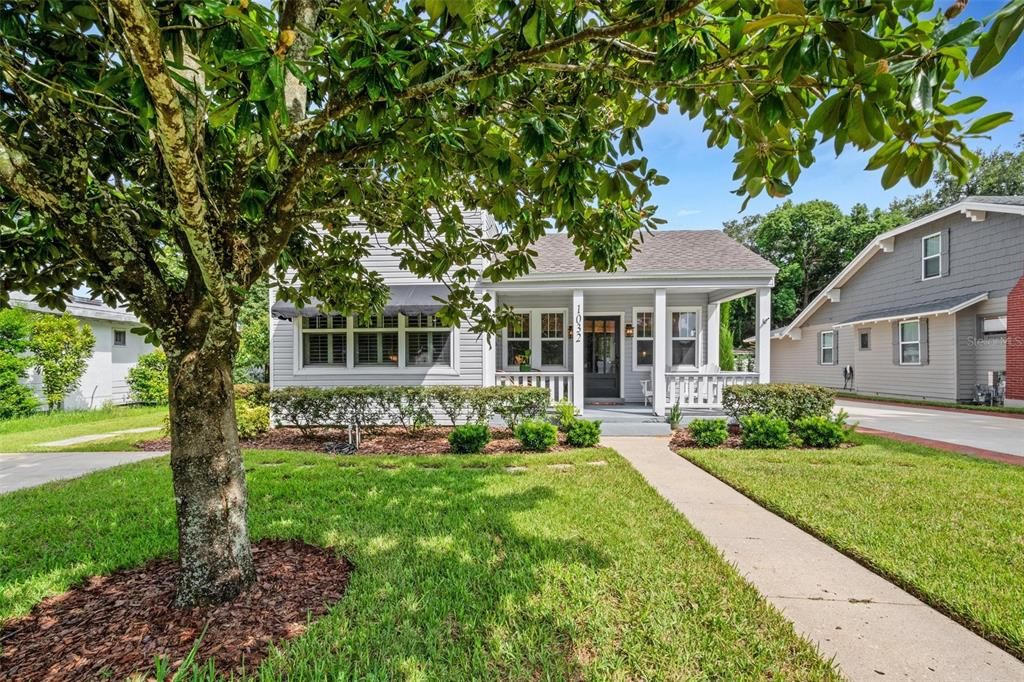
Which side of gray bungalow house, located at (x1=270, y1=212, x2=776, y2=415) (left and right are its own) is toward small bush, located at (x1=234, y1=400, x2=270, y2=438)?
right

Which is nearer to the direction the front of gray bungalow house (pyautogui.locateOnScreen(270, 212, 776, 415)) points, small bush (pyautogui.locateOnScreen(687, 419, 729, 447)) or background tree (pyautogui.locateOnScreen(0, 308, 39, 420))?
the small bush

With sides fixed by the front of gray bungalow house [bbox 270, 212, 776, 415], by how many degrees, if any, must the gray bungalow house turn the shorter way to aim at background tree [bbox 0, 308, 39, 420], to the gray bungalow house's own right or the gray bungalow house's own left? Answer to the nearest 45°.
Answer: approximately 90° to the gray bungalow house's own right

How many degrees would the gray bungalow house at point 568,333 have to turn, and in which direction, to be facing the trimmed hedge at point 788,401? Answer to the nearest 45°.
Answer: approximately 45° to its left

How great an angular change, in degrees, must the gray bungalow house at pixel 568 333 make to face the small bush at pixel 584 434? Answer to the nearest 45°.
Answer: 0° — it already faces it

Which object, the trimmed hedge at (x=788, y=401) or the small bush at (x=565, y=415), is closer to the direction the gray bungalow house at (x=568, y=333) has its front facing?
the small bush

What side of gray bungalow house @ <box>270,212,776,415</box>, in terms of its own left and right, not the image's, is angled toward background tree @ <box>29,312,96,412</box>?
right

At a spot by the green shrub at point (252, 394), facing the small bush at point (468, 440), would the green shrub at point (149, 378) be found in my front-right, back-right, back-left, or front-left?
back-left

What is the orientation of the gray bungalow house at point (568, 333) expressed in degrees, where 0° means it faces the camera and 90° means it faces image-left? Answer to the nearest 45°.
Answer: approximately 0°
